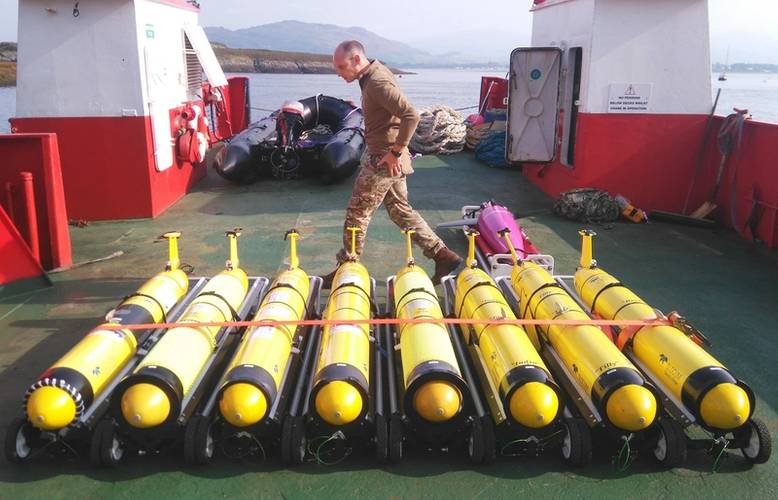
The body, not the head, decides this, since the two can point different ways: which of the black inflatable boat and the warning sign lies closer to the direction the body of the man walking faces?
the black inflatable boat

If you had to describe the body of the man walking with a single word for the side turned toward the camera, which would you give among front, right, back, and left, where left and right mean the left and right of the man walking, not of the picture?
left

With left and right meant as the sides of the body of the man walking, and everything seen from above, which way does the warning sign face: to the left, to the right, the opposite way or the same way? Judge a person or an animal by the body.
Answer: to the left

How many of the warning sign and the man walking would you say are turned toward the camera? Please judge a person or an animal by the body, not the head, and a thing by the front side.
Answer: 1

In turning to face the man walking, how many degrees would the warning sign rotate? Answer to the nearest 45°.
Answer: approximately 45° to its right

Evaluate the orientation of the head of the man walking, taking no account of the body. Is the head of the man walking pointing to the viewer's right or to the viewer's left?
to the viewer's left

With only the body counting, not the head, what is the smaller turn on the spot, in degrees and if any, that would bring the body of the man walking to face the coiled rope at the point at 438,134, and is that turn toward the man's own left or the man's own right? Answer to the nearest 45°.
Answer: approximately 90° to the man's own right

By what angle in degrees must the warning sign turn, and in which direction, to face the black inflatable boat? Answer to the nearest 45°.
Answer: approximately 90° to its right

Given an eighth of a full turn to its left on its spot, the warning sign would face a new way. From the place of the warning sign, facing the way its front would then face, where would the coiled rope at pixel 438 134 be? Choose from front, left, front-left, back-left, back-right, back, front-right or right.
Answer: back

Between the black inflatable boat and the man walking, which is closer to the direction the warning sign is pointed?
the man walking
